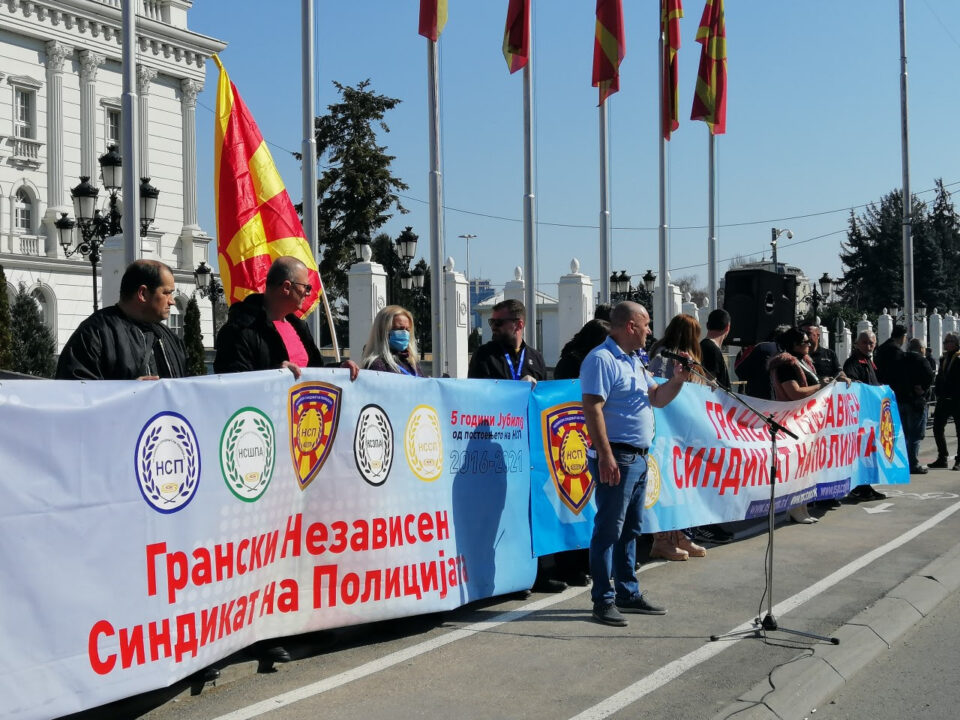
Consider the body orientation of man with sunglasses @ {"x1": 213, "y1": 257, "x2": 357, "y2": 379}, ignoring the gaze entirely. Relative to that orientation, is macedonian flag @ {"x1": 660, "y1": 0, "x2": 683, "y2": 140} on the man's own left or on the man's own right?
on the man's own left

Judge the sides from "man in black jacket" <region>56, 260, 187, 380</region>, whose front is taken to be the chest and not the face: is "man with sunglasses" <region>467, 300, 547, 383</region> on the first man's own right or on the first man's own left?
on the first man's own left

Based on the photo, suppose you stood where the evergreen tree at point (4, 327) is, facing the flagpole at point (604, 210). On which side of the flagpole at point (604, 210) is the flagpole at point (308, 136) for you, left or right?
right

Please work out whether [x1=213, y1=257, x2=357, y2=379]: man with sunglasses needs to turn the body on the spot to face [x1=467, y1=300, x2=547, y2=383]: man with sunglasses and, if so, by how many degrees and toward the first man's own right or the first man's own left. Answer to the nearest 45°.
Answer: approximately 90° to the first man's own left

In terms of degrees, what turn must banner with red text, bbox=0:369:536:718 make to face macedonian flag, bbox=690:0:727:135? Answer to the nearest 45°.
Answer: approximately 90° to its left

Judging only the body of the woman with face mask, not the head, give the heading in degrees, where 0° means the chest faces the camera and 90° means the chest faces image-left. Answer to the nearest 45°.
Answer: approximately 315°

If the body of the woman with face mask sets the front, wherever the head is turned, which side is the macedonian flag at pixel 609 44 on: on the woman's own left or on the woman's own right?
on the woman's own left

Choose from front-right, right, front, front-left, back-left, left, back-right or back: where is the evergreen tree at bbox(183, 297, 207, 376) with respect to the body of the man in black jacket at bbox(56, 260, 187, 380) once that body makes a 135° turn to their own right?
right

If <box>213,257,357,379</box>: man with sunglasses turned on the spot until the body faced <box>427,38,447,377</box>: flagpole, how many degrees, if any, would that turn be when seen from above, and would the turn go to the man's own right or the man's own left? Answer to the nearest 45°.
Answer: approximately 135° to the man's own left

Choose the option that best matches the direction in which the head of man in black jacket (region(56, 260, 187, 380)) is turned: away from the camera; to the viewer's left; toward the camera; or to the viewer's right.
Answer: to the viewer's right

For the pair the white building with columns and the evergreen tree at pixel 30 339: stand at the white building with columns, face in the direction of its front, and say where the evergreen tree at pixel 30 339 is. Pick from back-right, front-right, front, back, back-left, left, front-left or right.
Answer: front-right

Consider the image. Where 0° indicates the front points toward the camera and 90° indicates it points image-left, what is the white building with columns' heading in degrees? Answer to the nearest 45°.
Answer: approximately 315°

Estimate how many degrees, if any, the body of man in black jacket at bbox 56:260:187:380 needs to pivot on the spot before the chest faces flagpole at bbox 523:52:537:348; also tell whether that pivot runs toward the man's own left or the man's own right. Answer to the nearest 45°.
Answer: approximately 90° to the man's own left

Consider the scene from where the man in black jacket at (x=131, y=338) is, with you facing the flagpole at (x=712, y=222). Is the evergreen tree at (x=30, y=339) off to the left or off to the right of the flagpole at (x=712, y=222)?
left
